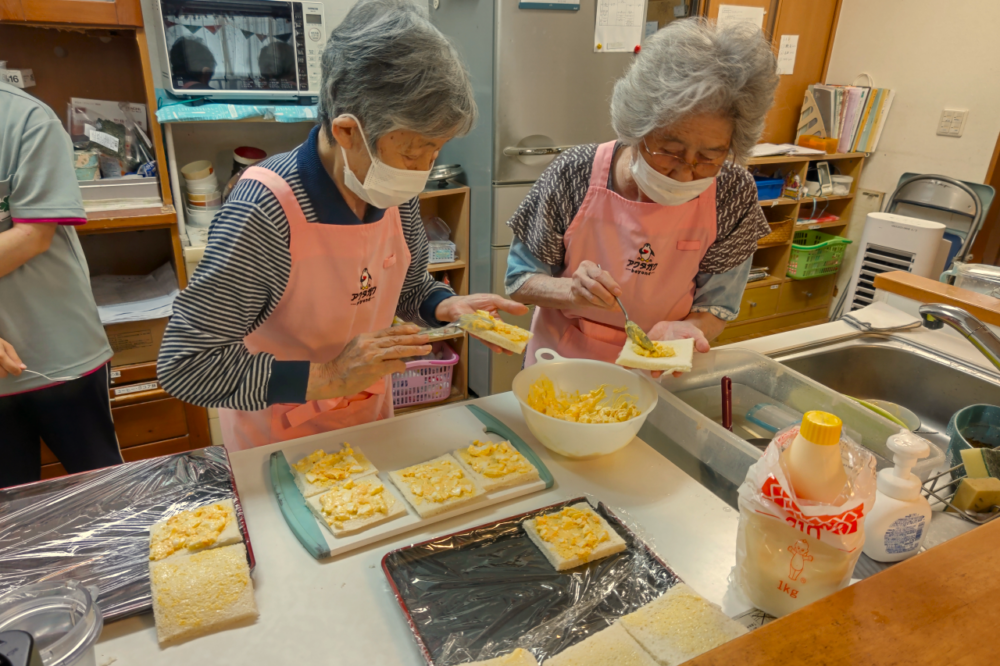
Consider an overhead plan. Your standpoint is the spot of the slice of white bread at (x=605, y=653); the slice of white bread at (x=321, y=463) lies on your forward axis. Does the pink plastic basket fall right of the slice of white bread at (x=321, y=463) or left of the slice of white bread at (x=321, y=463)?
right

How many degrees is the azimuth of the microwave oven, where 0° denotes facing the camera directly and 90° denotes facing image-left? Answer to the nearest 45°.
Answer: approximately 0°

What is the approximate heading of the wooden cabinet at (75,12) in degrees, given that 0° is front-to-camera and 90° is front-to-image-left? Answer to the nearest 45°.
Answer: approximately 0°

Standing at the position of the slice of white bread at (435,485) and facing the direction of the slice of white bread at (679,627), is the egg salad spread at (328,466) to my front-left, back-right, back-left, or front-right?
back-right

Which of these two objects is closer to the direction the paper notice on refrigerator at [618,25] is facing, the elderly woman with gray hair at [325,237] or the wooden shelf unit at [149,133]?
the elderly woman with gray hair

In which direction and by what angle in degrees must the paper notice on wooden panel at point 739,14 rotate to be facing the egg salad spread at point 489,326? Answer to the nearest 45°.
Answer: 0° — it already faces it
